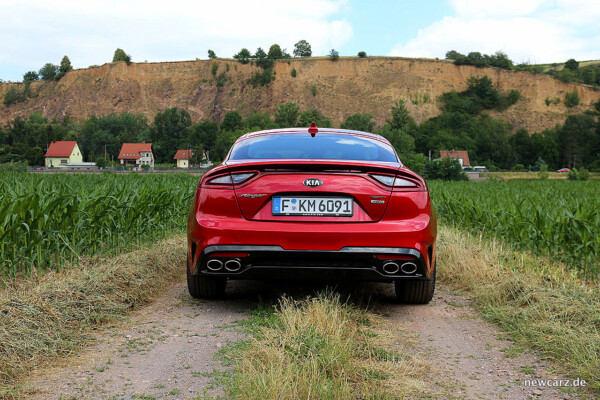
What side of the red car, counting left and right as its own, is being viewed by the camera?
back
